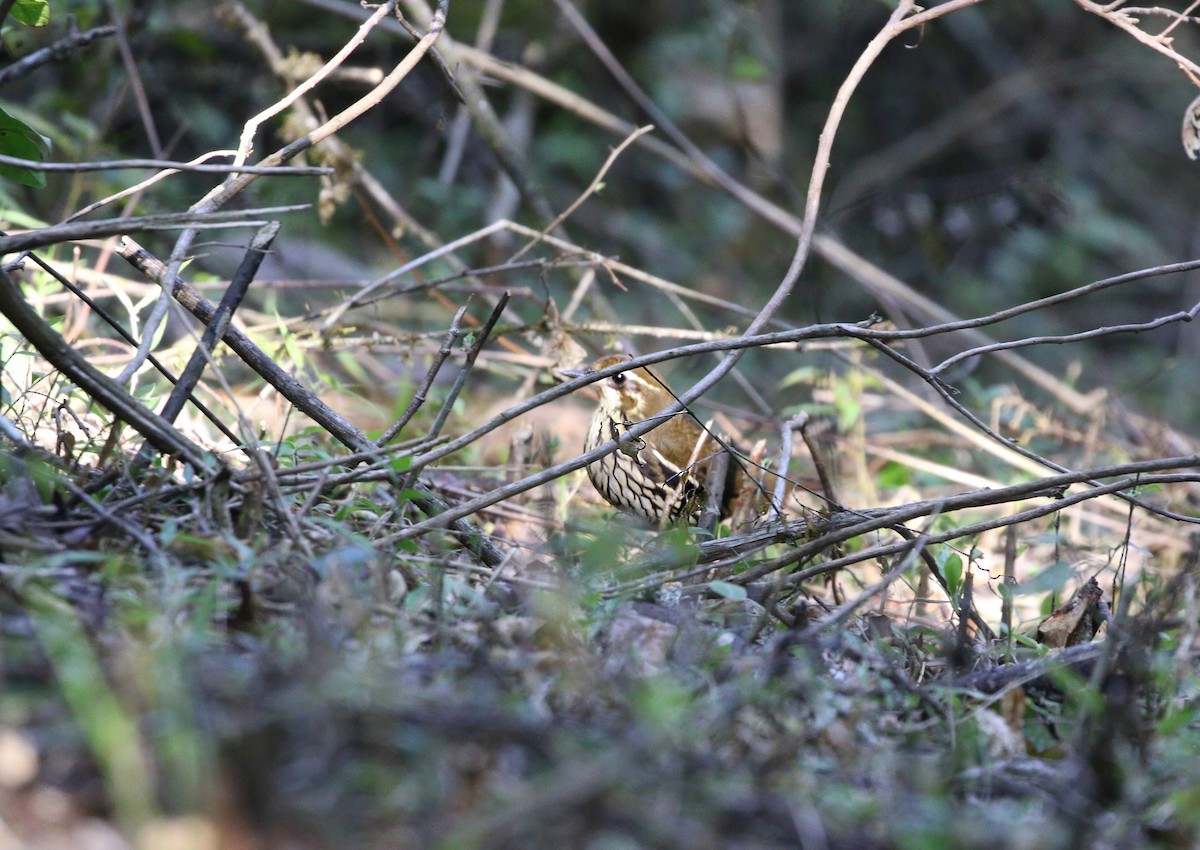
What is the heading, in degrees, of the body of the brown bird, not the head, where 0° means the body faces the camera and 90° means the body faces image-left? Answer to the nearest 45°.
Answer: approximately 90°

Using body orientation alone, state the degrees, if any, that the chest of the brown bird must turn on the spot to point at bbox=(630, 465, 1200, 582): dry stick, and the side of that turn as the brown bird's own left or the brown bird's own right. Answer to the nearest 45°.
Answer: approximately 90° to the brown bird's own left

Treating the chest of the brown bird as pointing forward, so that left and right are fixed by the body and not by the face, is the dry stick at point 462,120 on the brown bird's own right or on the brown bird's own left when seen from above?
on the brown bird's own right

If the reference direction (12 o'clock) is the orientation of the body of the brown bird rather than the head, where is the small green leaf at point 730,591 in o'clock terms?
The small green leaf is roughly at 9 o'clock from the brown bird.
